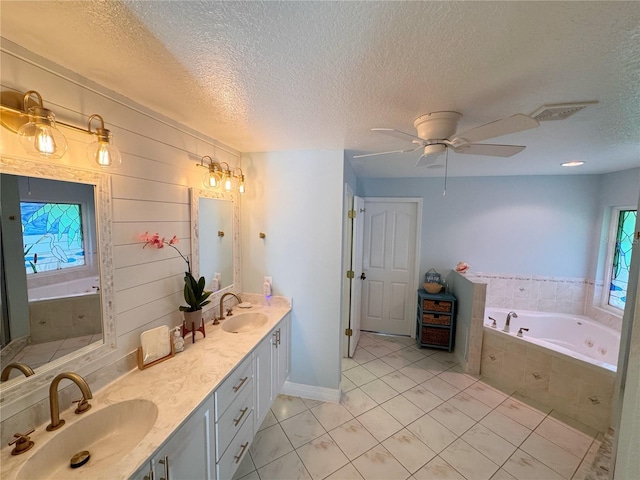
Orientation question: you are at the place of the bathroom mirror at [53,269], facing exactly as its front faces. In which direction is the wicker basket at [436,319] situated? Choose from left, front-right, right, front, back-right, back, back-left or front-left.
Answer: front-left

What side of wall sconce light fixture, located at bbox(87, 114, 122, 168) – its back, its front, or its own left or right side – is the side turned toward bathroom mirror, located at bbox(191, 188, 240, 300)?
left

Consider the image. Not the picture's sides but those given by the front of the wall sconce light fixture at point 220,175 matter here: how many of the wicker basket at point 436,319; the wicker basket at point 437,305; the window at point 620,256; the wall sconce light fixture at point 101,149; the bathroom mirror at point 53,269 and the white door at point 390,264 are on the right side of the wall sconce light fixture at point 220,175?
2

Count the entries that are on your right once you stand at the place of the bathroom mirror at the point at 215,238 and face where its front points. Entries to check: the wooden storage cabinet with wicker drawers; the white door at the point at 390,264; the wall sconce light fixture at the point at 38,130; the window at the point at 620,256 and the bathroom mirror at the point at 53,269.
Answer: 2

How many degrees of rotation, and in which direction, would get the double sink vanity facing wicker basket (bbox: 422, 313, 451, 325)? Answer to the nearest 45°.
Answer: approximately 45° to its left

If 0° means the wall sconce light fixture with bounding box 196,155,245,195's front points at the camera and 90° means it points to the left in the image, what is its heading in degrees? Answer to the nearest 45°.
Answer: approximately 315°

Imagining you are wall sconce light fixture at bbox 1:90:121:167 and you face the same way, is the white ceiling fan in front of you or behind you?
in front

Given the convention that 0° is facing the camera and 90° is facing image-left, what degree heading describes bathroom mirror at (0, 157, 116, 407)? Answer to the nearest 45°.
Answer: approximately 315°

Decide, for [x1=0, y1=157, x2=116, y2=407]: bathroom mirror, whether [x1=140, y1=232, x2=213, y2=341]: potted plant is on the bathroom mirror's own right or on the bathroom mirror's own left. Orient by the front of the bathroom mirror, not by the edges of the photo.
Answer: on the bathroom mirror's own left

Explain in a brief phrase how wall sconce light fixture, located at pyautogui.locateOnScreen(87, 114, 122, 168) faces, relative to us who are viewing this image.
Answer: facing the viewer and to the right of the viewer
